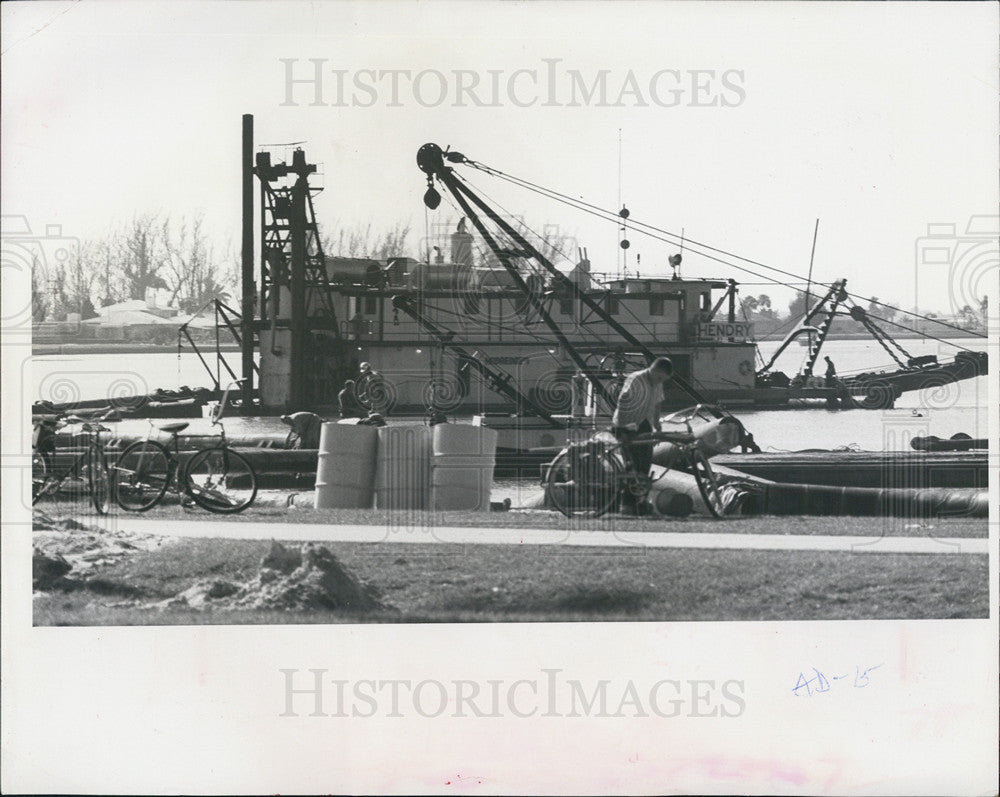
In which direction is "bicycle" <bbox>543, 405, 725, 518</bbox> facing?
to the viewer's right

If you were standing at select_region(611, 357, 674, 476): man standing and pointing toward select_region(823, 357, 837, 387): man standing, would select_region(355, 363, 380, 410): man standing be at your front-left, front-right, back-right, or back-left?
front-left

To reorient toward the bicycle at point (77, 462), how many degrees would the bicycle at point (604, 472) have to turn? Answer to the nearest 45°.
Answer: approximately 180°

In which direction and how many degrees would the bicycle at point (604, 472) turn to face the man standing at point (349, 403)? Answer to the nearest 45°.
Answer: approximately 180°

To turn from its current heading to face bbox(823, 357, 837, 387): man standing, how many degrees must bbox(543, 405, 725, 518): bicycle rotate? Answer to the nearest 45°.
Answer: approximately 45° to its left

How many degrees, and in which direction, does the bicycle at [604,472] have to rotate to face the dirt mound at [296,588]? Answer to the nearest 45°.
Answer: approximately 180°
